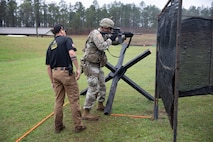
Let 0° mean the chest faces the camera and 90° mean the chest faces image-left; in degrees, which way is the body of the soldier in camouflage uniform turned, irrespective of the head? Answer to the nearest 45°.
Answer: approximately 270°

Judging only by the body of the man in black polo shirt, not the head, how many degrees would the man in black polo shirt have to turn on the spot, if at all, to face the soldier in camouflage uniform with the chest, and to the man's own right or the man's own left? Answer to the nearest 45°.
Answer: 0° — they already face them

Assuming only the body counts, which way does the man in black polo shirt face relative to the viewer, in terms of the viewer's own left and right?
facing away from the viewer and to the right of the viewer

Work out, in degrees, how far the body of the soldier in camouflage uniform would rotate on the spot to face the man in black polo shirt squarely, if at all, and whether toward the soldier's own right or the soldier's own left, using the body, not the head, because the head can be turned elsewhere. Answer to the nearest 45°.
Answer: approximately 135° to the soldier's own right

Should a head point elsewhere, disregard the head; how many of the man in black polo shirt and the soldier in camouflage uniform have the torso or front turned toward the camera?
0

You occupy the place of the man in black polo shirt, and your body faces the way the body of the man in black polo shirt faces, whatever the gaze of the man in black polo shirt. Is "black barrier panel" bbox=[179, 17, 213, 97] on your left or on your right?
on your right
